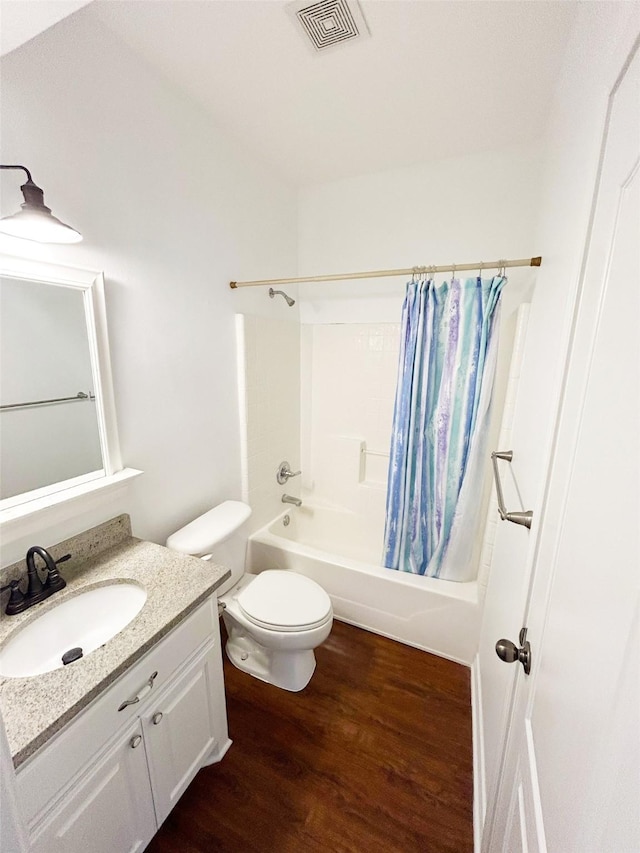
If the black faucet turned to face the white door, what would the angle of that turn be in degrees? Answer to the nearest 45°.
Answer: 0° — it already faces it

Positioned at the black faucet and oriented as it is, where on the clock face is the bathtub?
The bathtub is roughly at 11 o'clock from the black faucet.

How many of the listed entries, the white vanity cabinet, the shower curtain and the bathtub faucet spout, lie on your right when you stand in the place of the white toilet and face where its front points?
1

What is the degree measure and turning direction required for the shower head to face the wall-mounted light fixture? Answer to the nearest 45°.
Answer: approximately 90° to its right

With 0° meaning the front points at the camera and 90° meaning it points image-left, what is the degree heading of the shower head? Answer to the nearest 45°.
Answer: approximately 315°

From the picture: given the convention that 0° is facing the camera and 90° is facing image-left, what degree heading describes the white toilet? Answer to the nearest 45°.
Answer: approximately 315°

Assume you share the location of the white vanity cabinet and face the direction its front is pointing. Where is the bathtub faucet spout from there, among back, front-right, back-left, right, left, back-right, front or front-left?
left

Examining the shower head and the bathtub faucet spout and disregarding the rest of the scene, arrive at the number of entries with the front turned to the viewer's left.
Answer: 0

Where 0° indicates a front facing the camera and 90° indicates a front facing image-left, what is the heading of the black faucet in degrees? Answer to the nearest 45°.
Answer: approximately 315°
